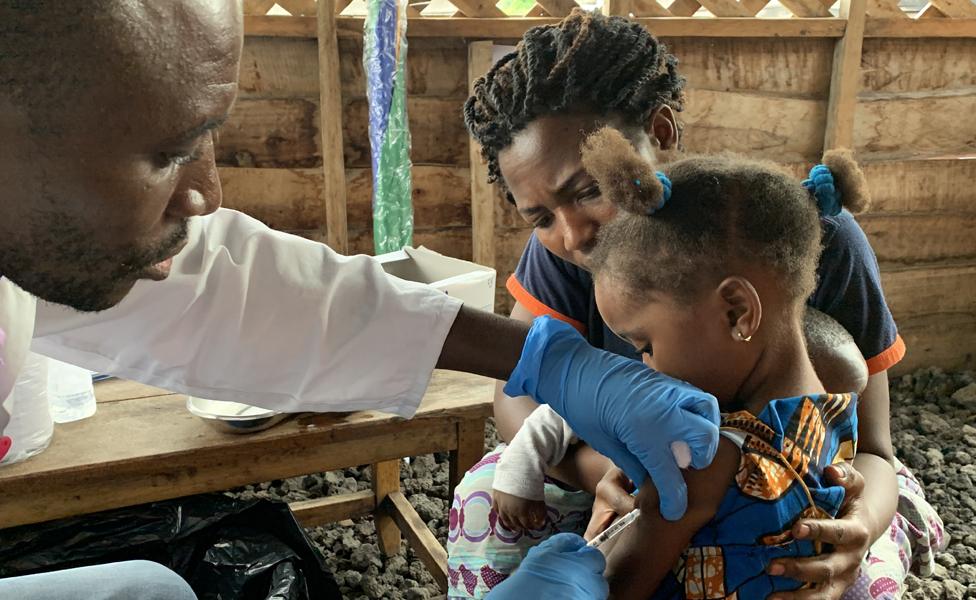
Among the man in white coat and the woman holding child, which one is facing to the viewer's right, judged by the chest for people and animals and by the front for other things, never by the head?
the man in white coat

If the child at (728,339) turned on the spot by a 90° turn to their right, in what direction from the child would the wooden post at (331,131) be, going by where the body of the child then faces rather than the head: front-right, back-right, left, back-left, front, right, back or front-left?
front-left

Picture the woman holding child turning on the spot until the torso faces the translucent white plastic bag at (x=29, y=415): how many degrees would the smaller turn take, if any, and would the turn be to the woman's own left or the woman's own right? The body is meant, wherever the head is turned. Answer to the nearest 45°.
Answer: approximately 45° to the woman's own right

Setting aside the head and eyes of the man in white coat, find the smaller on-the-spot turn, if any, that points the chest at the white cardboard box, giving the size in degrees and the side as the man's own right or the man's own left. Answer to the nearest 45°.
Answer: approximately 90° to the man's own left

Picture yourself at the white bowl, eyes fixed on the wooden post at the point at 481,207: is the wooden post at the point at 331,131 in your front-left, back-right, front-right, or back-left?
front-left

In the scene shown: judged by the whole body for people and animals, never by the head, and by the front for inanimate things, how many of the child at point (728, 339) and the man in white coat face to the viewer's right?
1

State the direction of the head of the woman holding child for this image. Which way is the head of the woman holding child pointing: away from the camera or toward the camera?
toward the camera

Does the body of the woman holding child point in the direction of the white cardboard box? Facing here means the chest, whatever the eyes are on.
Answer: no

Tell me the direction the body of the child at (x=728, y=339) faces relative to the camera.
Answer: to the viewer's left

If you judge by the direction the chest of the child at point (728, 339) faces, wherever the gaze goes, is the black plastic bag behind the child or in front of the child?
in front

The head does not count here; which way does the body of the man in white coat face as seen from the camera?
to the viewer's right

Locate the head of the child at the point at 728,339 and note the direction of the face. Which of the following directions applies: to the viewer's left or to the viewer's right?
to the viewer's left

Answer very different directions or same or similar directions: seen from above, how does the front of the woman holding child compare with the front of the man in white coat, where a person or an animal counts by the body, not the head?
very different directions

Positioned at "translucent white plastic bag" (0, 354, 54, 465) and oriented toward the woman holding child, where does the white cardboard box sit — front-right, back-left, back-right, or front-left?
front-left

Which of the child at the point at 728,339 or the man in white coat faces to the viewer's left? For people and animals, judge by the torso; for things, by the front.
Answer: the child

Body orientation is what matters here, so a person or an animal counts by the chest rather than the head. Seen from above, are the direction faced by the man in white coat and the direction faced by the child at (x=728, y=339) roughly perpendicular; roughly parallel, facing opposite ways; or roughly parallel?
roughly parallel, facing opposite ways

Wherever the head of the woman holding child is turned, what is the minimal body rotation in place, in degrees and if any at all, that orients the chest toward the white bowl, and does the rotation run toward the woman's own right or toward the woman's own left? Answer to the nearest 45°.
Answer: approximately 45° to the woman's own right
